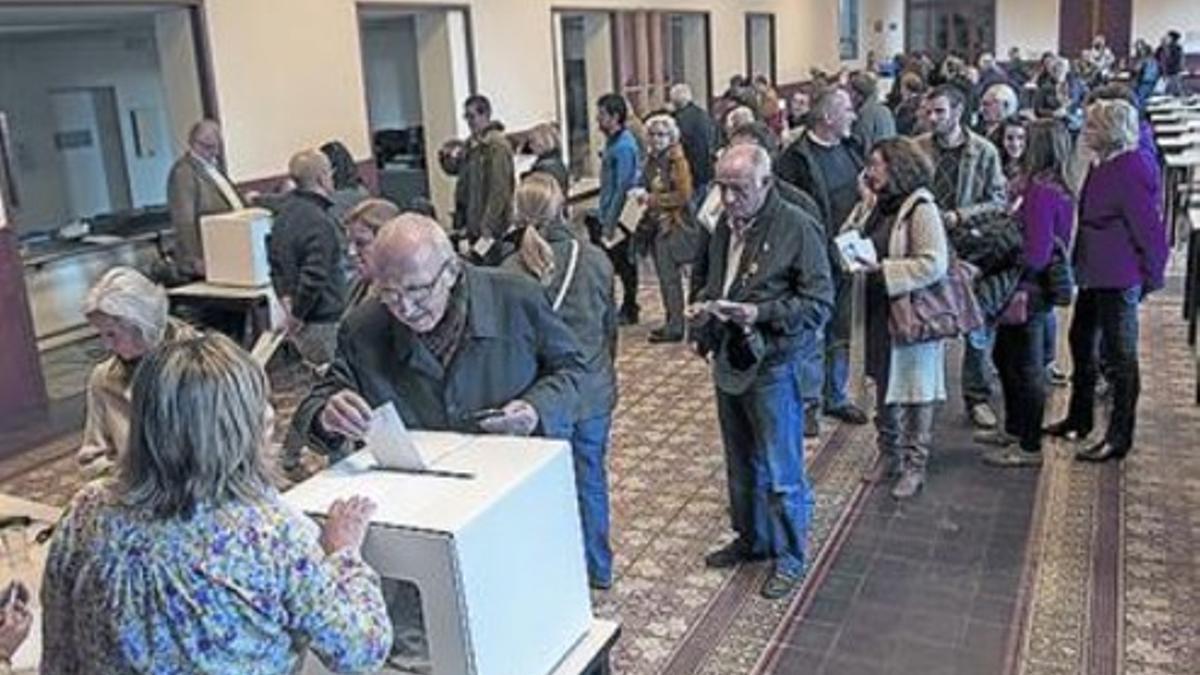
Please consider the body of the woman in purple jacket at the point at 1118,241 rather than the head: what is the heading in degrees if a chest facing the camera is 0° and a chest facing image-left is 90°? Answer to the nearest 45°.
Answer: approximately 90°

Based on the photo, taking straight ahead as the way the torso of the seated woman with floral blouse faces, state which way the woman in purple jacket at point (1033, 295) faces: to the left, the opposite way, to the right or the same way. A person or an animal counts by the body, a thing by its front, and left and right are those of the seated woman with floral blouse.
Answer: to the left

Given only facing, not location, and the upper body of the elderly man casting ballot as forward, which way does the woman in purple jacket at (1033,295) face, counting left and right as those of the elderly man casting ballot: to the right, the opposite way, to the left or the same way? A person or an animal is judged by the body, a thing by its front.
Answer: to the right

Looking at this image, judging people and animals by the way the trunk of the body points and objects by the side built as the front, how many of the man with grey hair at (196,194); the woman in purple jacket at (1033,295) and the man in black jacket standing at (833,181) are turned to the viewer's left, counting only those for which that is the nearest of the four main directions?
1

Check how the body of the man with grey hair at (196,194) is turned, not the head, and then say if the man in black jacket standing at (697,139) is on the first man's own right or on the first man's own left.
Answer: on the first man's own left

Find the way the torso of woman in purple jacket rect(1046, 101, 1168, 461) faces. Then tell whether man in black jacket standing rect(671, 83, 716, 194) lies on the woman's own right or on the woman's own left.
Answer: on the woman's own right

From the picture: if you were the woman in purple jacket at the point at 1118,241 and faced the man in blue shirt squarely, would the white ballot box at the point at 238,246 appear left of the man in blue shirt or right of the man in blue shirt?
left

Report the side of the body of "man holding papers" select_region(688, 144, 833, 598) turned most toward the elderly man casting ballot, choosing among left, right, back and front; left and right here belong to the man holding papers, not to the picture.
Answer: front

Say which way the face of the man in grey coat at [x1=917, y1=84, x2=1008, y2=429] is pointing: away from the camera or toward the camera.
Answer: toward the camera

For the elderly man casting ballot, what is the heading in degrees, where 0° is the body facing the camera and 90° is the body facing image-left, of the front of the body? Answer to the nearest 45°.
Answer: approximately 45°

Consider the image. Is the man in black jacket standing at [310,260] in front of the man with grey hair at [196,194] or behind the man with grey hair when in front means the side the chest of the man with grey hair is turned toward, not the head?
in front

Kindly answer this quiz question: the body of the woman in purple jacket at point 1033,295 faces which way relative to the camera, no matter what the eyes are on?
to the viewer's left

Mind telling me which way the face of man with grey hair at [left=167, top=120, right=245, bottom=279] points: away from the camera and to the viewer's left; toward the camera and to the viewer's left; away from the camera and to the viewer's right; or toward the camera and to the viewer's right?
toward the camera and to the viewer's right

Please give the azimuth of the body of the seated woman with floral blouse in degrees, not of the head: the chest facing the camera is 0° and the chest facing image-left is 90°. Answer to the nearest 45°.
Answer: approximately 225°

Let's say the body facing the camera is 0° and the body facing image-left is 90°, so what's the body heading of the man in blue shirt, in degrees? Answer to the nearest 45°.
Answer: approximately 90°

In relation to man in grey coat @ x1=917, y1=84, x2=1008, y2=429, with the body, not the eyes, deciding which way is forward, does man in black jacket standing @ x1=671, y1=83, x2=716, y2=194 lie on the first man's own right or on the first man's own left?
on the first man's own right

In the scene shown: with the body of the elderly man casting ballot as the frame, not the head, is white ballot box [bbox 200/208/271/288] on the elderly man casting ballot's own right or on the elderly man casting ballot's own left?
on the elderly man casting ballot's own right

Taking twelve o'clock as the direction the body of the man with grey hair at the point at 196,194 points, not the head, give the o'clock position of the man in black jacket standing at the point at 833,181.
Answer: The man in black jacket standing is roughly at 12 o'clock from the man with grey hair.

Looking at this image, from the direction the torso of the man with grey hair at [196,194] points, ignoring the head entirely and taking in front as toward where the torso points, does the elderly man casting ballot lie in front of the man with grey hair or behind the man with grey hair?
in front

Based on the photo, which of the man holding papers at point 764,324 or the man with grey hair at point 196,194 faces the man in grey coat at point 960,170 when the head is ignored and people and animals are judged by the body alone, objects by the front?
the man with grey hair

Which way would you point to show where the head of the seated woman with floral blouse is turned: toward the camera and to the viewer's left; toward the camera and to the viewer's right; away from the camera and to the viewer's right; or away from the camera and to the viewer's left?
away from the camera and to the viewer's right
